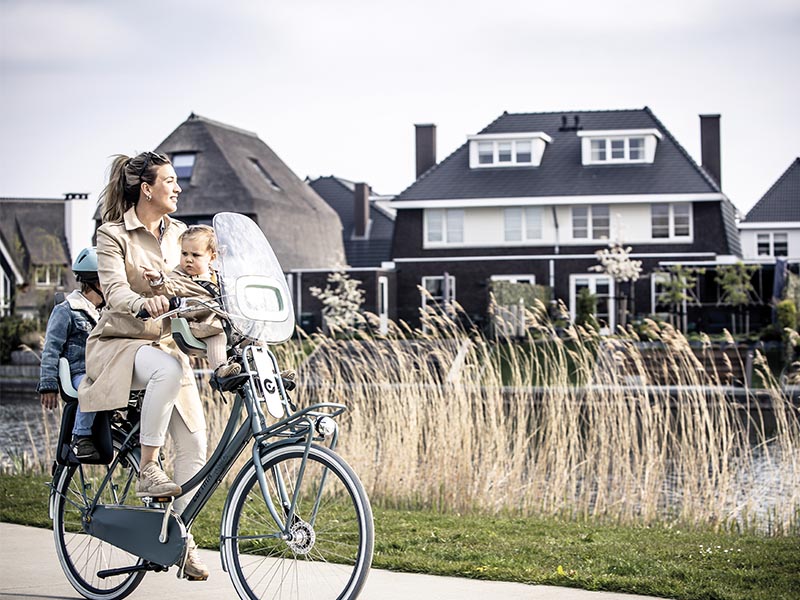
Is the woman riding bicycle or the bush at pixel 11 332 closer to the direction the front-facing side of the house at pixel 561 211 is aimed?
the woman riding bicycle

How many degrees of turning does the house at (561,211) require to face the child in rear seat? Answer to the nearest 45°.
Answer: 0° — it already faces them

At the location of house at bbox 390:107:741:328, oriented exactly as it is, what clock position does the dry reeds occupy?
The dry reeds is roughly at 12 o'clock from the house.

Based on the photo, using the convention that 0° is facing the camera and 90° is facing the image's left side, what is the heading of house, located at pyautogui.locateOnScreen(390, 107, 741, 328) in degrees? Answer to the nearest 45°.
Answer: approximately 0°

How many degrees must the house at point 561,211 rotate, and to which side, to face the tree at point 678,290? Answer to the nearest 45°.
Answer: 0° — it already faces it

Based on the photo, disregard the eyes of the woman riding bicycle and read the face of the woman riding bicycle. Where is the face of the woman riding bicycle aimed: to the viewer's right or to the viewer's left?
to the viewer's right

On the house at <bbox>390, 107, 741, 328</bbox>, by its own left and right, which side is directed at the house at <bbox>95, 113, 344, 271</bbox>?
right

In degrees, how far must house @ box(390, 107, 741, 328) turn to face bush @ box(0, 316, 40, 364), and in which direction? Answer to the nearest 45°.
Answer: approximately 45° to its right
